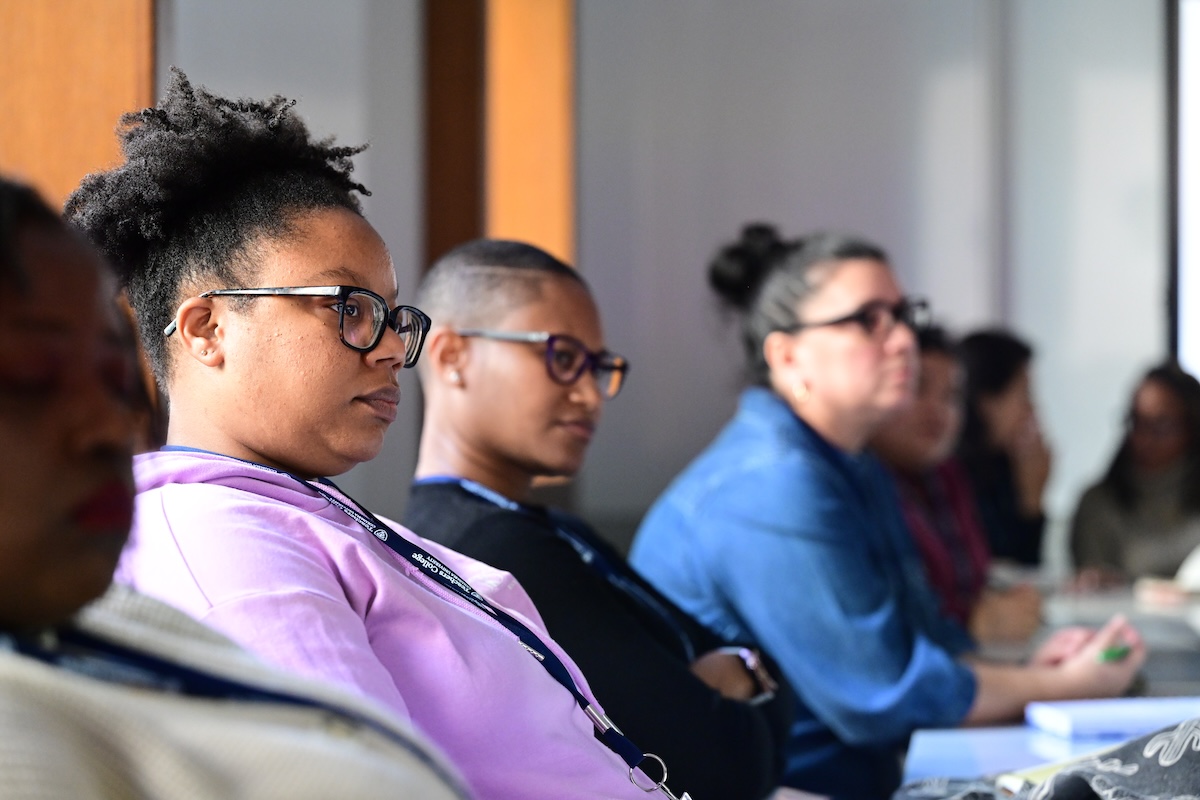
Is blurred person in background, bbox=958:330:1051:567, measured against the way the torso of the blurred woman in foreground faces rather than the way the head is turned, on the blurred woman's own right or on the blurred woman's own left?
on the blurred woman's own left

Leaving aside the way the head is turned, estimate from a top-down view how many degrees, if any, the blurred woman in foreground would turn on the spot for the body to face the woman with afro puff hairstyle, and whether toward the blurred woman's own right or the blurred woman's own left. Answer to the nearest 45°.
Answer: approximately 135° to the blurred woman's own left

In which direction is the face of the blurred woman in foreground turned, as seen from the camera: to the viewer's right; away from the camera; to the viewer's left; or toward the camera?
to the viewer's right

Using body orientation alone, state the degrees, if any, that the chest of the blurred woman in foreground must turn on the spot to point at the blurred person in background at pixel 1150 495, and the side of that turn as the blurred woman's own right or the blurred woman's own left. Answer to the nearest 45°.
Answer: approximately 90° to the blurred woman's own left

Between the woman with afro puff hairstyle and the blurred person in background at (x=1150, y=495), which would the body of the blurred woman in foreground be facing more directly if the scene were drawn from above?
the blurred person in background

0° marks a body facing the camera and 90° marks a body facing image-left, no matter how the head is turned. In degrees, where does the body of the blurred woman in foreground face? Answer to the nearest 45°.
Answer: approximately 315°

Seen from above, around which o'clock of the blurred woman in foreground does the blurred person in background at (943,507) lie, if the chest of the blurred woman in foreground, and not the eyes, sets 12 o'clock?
The blurred person in background is roughly at 9 o'clock from the blurred woman in foreground.

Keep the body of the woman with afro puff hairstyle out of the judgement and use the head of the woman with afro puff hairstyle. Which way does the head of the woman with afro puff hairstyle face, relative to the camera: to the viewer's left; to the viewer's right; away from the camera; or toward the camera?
to the viewer's right
